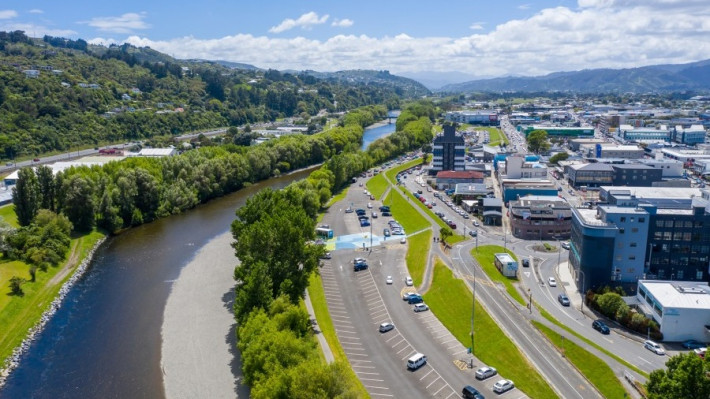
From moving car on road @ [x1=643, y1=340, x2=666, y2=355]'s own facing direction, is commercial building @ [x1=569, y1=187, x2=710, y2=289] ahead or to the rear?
to the rear

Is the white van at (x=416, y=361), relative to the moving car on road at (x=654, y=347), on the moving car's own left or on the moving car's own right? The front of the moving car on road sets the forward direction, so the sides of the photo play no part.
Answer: on the moving car's own right

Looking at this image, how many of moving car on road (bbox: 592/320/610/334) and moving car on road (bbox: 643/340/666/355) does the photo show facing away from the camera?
0

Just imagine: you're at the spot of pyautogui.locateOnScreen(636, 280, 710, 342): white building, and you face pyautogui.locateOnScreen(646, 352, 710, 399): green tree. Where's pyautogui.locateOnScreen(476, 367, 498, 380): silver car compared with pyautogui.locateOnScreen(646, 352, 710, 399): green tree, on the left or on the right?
right

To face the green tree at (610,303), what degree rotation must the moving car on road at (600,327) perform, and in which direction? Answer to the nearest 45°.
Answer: approximately 135° to its left

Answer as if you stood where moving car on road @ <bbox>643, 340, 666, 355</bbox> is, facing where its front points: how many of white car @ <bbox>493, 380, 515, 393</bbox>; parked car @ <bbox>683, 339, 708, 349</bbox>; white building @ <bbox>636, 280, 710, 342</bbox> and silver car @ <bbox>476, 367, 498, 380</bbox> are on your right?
2

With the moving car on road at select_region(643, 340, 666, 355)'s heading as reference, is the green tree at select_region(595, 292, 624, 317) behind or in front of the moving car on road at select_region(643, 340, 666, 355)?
behind

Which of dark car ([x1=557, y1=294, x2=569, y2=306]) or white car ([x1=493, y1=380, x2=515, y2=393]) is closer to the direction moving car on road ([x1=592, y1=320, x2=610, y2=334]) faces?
the white car

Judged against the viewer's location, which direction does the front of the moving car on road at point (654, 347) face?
facing the viewer and to the right of the viewer

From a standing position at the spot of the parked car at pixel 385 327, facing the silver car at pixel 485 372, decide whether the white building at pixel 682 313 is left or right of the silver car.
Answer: left

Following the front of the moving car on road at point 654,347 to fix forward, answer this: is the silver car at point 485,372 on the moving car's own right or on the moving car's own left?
on the moving car's own right

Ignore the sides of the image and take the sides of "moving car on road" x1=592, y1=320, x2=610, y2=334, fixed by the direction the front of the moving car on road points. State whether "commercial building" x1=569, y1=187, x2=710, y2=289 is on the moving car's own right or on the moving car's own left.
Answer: on the moving car's own left

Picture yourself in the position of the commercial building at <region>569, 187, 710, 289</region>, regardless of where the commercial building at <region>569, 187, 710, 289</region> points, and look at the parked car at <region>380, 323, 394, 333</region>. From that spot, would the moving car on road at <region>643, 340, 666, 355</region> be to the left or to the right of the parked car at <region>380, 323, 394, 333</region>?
left

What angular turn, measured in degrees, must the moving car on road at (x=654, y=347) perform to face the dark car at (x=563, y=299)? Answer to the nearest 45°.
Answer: approximately 180°

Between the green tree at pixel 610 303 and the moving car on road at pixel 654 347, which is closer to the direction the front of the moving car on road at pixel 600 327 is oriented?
the moving car on road

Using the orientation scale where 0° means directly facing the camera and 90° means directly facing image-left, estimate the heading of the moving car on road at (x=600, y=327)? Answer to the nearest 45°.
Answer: approximately 315°

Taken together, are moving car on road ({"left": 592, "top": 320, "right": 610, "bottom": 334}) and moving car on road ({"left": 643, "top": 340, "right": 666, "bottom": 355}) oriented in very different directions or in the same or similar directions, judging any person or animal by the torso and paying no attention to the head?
same or similar directions

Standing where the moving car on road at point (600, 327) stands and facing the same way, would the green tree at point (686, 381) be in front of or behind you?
in front
